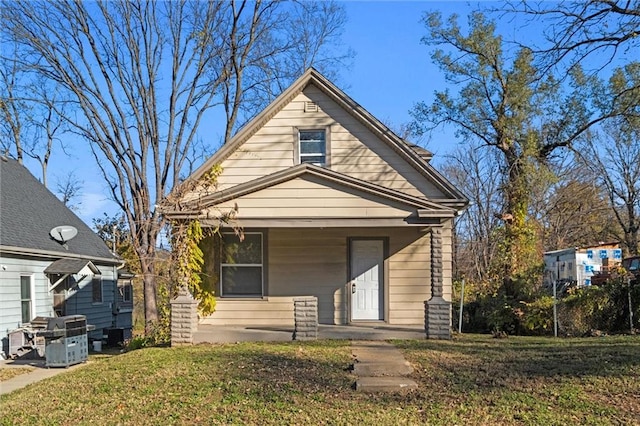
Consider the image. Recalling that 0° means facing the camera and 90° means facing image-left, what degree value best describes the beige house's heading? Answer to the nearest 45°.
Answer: approximately 0°

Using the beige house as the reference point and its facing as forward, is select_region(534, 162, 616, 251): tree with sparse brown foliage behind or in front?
behind

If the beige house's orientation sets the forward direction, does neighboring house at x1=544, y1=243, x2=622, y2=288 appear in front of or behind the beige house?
behind
